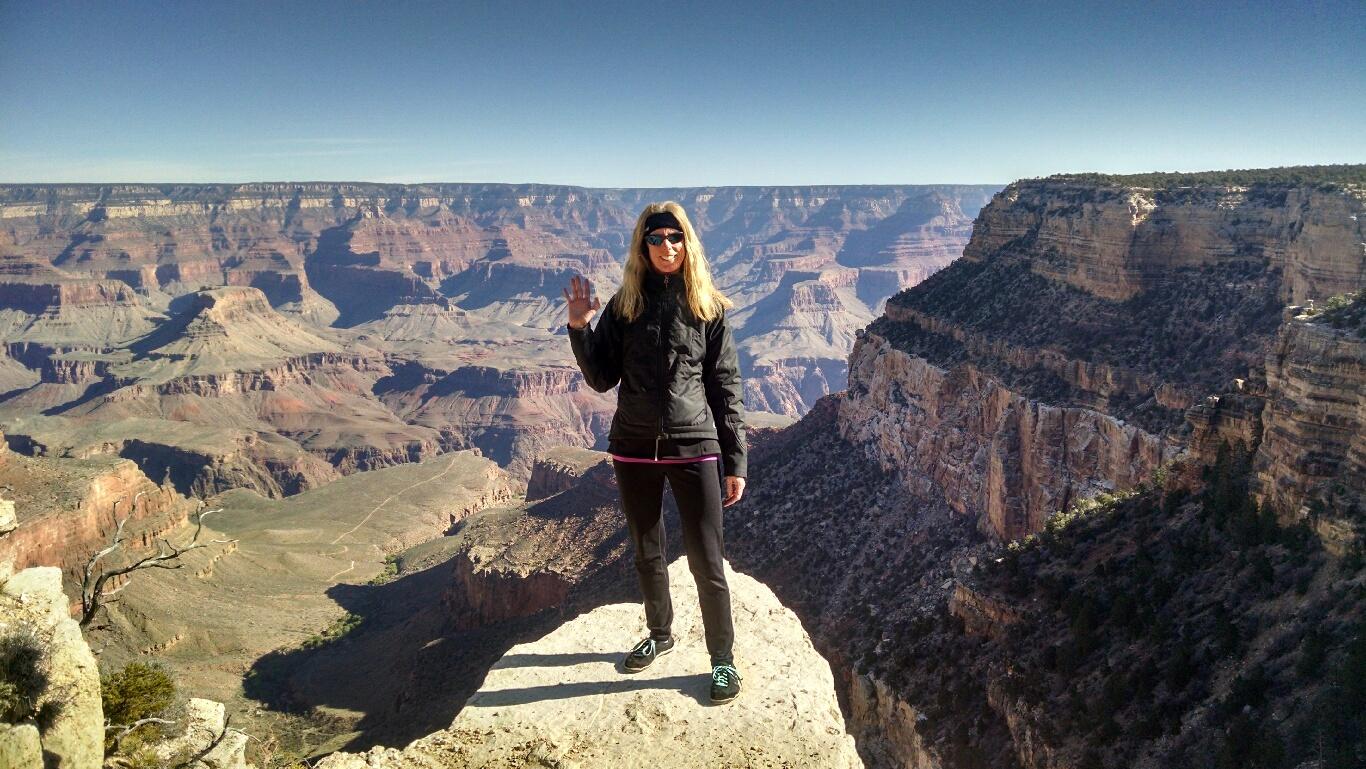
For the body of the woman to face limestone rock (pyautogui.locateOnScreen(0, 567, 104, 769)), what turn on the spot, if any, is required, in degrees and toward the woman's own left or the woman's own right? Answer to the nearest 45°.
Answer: approximately 90° to the woman's own right

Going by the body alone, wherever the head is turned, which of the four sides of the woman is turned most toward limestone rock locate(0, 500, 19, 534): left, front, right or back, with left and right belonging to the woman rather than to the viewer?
right

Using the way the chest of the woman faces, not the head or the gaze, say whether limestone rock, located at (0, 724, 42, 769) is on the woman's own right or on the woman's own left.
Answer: on the woman's own right

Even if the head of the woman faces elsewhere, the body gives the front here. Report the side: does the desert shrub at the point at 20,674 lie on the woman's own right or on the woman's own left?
on the woman's own right

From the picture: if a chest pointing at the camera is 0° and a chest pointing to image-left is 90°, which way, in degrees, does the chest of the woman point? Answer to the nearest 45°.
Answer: approximately 0°

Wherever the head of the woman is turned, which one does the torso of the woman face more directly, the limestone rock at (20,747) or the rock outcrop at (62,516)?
the limestone rock
